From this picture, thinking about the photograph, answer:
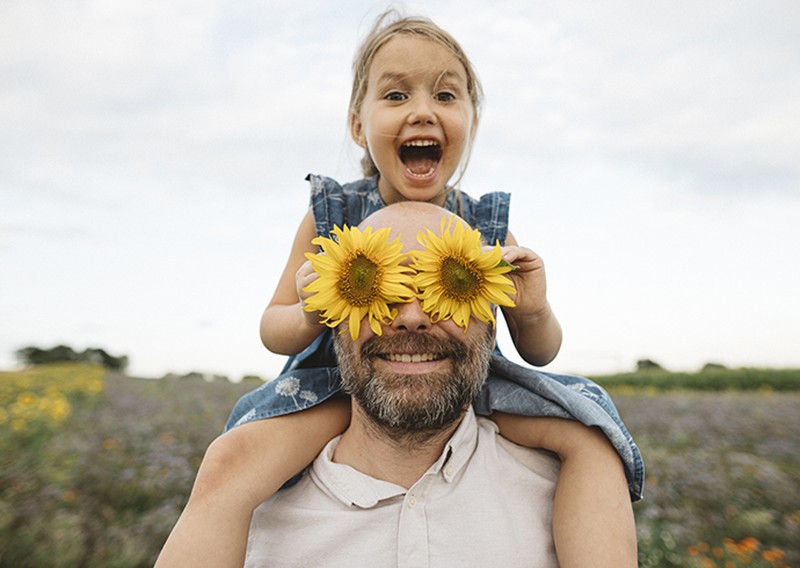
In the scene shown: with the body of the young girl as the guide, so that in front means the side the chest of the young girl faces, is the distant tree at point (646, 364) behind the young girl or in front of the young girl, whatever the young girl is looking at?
behind

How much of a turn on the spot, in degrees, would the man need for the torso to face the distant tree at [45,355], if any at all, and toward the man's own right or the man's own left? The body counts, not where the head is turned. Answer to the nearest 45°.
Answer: approximately 135° to the man's own right

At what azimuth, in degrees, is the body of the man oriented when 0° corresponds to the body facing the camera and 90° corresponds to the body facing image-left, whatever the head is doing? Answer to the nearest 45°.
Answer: approximately 0°

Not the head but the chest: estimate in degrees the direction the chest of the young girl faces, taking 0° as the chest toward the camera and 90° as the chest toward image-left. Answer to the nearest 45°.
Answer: approximately 0°
